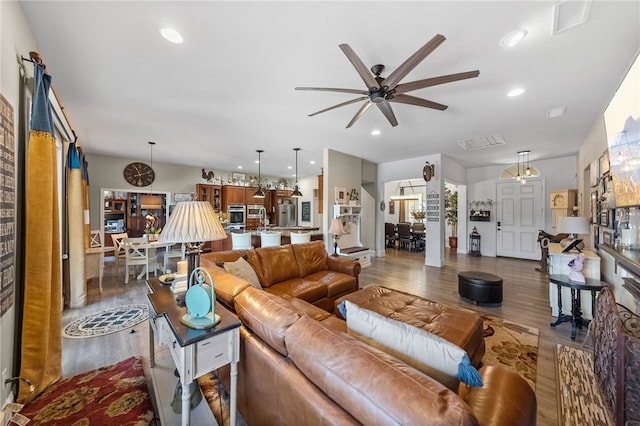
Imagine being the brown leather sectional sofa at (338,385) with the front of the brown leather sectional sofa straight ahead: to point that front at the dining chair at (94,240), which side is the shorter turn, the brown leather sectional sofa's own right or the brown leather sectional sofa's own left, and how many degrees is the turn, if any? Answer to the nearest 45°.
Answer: approximately 90° to the brown leather sectional sofa's own left

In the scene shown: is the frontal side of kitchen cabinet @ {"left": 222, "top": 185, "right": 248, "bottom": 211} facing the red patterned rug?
yes

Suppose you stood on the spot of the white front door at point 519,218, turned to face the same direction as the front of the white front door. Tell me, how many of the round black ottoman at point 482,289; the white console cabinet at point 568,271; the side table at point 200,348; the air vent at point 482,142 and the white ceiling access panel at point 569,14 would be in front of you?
5

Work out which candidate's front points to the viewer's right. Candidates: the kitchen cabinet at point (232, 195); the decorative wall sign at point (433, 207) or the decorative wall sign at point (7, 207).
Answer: the decorative wall sign at point (7, 207)

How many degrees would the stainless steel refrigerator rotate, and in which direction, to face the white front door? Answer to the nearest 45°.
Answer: approximately 45° to its left

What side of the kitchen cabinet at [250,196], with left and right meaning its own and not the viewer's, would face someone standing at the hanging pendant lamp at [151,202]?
right

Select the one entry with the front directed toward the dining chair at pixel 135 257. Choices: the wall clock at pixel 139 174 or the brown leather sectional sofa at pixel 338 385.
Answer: the wall clock

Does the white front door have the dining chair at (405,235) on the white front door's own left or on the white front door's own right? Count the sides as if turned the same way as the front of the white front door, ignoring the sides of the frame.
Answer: on the white front door's own right

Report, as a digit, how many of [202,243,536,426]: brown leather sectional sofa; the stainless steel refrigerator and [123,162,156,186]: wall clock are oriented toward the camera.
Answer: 2

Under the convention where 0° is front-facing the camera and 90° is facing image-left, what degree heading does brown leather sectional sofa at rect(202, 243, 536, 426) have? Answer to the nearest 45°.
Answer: approximately 225°
